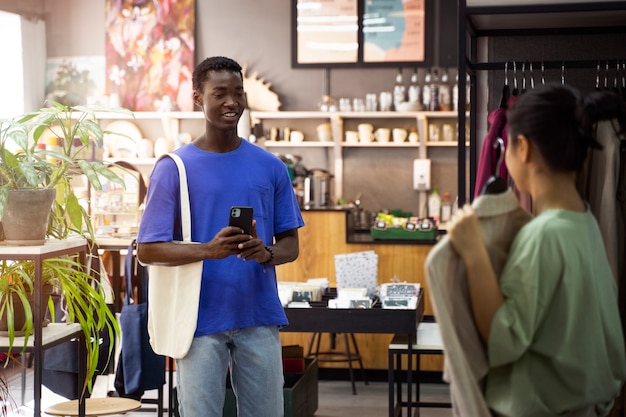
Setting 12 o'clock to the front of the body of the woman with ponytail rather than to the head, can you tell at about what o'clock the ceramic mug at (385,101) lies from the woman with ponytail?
The ceramic mug is roughly at 1 o'clock from the woman with ponytail.

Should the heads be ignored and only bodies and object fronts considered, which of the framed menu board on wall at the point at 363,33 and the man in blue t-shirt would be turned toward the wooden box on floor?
the framed menu board on wall

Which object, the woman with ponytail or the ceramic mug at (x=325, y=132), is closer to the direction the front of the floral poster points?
the woman with ponytail

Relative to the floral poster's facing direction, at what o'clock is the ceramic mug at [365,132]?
The ceramic mug is roughly at 10 o'clock from the floral poster.

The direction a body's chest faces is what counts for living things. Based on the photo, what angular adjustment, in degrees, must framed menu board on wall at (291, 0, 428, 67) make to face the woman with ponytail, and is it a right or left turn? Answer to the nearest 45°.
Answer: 0° — it already faces them

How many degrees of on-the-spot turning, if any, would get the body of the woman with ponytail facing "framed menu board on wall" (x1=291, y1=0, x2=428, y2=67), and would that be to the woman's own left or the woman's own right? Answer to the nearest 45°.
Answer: approximately 45° to the woman's own right

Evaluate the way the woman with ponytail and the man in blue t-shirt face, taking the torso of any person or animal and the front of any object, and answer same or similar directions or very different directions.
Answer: very different directions

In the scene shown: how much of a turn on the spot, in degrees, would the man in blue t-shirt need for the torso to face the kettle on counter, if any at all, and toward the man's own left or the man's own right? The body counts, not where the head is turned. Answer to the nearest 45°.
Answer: approximately 135° to the man's own left

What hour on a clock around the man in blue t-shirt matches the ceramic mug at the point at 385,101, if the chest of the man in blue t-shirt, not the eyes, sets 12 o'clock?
The ceramic mug is roughly at 8 o'clock from the man in blue t-shirt.
